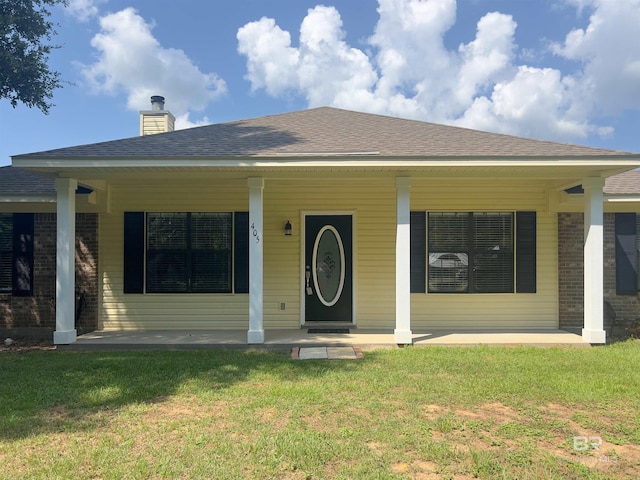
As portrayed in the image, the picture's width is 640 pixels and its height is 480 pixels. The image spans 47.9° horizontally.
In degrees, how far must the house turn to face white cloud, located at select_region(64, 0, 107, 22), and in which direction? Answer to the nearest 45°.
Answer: approximately 135° to its right

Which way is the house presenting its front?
toward the camera
